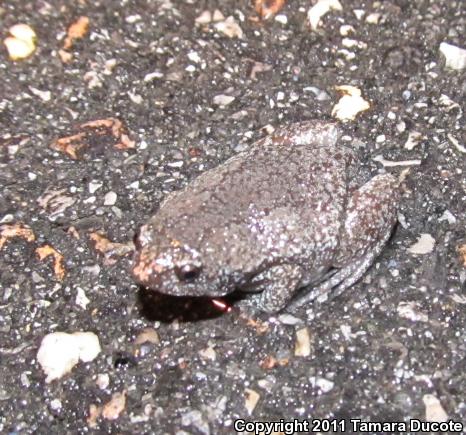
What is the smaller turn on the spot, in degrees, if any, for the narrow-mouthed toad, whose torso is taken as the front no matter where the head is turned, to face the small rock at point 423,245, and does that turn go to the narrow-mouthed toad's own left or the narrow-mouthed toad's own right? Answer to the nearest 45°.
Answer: approximately 180°

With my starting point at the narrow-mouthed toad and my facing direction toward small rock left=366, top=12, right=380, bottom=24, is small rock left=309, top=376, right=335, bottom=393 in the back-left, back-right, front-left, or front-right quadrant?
back-right

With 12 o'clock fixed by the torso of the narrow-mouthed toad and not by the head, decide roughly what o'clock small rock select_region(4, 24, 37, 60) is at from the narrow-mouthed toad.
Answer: The small rock is roughly at 3 o'clock from the narrow-mouthed toad.

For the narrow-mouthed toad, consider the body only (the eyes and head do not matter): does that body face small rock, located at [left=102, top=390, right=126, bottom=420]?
yes

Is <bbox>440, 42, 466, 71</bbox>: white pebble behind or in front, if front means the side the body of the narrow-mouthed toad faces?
behind

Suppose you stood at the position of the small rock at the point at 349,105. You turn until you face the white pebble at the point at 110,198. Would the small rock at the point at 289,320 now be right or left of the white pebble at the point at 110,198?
left

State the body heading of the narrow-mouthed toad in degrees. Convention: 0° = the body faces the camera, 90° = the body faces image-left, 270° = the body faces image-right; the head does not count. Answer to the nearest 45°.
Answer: approximately 45°

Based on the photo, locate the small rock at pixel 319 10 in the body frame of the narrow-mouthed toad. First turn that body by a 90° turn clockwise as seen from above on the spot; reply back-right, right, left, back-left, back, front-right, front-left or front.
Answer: front-right

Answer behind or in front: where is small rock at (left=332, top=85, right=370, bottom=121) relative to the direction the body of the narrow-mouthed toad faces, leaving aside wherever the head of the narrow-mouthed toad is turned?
behind

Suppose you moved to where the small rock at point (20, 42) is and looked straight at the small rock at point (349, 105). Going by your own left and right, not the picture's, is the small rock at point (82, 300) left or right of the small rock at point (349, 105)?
right

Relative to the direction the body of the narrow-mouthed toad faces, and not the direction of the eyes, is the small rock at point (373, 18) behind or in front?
behind

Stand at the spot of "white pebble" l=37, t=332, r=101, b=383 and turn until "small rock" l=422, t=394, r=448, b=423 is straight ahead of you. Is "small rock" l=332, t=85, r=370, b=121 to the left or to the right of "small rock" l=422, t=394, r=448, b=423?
left
